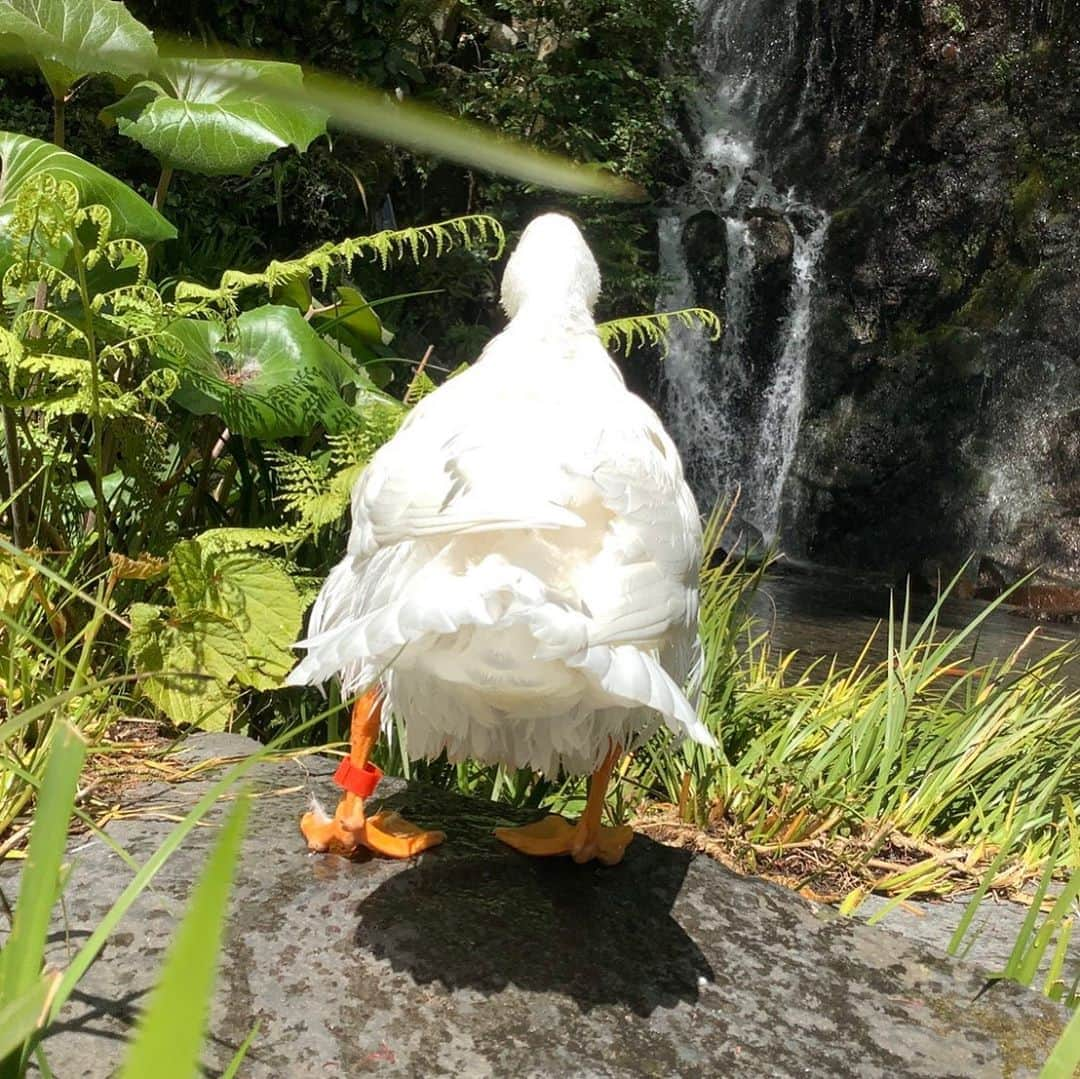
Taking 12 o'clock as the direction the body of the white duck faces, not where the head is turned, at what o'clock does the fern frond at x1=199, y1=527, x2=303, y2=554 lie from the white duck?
The fern frond is roughly at 11 o'clock from the white duck.

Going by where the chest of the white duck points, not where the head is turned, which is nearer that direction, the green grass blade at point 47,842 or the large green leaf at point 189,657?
the large green leaf

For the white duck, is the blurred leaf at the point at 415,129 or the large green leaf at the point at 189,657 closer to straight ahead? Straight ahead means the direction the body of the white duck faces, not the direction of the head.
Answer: the large green leaf

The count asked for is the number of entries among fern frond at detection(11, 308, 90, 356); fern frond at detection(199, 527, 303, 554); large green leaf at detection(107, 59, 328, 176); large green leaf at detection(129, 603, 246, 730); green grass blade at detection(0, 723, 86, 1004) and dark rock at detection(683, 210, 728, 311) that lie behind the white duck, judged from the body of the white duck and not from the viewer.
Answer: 1

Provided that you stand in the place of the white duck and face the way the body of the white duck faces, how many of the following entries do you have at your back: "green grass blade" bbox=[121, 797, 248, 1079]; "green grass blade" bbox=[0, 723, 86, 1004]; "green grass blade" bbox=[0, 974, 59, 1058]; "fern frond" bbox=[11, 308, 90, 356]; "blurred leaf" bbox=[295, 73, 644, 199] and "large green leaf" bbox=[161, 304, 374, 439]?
4

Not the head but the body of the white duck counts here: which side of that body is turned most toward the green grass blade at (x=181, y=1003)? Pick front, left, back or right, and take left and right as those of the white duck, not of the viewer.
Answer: back

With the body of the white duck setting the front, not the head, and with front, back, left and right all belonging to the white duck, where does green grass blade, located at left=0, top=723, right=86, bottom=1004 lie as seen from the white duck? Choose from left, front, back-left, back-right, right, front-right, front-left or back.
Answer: back

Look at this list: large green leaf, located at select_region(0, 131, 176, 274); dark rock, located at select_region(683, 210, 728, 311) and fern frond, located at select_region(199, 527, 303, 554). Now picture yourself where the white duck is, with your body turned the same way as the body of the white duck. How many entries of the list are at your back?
0

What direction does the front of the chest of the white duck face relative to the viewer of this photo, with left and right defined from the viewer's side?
facing away from the viewer

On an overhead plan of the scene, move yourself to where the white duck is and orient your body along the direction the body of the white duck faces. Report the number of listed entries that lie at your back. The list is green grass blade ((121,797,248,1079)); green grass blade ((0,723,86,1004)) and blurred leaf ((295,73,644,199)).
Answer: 3

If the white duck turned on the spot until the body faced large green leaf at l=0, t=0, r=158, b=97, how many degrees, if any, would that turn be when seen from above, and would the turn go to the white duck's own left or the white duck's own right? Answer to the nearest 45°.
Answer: approximately 45° to the white duck's own left

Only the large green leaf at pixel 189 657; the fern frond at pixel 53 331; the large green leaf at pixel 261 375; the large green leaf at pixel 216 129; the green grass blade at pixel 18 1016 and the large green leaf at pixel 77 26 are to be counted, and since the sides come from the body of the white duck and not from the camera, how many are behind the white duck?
1

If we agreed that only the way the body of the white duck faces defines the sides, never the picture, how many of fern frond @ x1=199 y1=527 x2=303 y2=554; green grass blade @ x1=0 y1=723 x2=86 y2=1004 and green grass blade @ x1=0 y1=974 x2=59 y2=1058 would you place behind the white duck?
2

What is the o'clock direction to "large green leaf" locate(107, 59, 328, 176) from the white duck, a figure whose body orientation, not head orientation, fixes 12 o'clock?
The large green leaf is roughly at 11 o'clock from the white duck.

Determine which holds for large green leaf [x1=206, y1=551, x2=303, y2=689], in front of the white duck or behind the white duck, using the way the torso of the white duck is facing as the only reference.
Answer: in front

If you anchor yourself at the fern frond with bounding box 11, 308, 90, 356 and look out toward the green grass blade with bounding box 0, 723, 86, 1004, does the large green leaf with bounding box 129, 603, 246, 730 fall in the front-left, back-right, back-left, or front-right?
front-left

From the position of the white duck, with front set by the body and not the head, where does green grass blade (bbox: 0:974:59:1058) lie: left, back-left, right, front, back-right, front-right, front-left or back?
back

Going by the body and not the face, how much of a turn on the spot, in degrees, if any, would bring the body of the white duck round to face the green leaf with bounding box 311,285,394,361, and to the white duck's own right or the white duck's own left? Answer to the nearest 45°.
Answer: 0° — it already faces it

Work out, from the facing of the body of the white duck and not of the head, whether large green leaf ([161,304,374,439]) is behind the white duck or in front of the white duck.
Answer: in front
